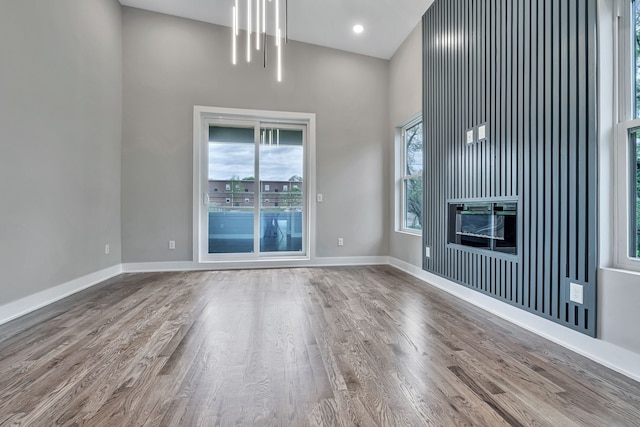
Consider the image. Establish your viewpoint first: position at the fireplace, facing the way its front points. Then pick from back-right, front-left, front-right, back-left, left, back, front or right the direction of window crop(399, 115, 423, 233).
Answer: right

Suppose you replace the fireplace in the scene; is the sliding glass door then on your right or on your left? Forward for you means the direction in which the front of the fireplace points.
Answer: on your right

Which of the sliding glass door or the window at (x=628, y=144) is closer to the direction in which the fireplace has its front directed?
the sliding glass door

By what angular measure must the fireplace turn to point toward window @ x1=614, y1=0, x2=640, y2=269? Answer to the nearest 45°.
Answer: approximately 90° to its left

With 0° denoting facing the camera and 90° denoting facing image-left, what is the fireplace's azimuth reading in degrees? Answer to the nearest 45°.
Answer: approximately 45°

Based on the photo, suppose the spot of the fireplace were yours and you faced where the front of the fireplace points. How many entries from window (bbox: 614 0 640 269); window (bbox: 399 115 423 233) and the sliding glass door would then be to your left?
1
